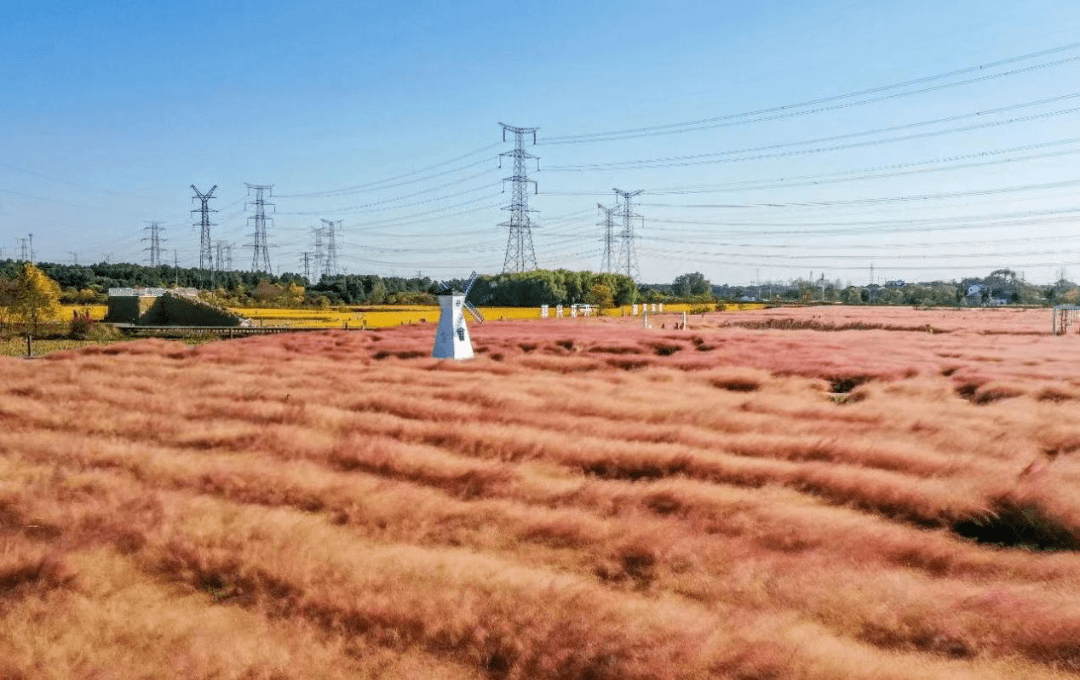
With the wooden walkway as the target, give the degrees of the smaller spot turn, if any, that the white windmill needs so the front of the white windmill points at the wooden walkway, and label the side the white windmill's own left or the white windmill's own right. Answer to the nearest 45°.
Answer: approximately 180°

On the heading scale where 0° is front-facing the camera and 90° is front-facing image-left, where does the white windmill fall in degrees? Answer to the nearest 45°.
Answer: approximately 315°

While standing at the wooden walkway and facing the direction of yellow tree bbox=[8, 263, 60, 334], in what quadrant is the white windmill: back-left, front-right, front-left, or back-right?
back-left

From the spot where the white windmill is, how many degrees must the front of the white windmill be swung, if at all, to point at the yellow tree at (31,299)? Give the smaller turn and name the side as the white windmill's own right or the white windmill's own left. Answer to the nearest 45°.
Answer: approximately 180°
